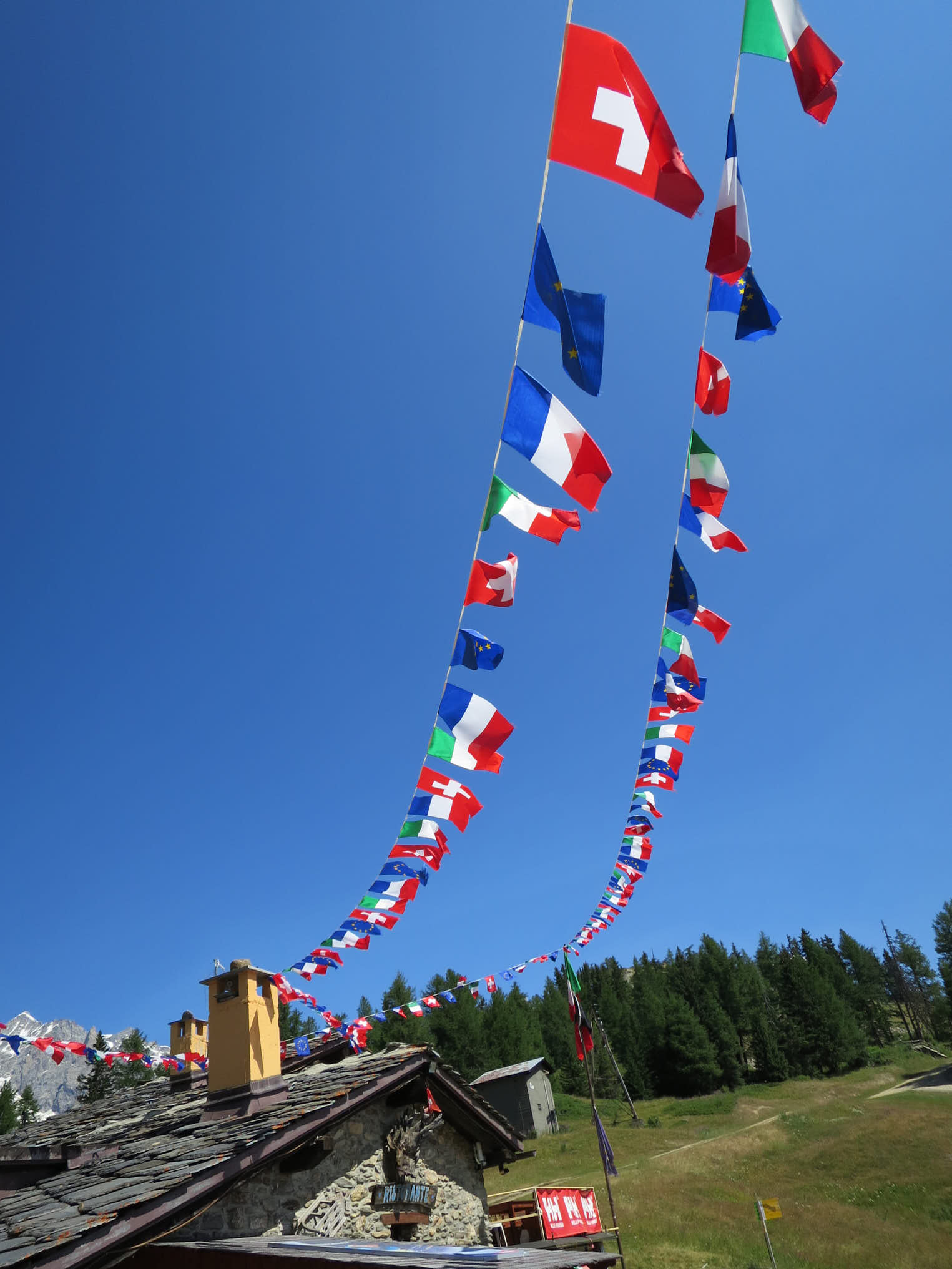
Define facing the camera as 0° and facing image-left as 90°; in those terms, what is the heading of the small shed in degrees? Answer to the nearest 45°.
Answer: approximately 315°

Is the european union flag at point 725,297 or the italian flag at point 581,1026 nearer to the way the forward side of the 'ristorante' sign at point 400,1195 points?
the european union flag

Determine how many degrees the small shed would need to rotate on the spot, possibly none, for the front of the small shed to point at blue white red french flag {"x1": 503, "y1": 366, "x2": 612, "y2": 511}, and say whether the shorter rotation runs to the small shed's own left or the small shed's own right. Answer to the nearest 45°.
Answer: approximately 45° to the small shed's own right

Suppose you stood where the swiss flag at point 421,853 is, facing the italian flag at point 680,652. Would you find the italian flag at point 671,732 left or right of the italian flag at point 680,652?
left

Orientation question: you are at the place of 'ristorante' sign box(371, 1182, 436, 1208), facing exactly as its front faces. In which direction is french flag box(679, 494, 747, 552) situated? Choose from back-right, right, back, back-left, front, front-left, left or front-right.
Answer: front-left

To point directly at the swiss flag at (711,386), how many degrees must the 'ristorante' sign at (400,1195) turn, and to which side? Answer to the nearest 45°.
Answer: approximately 45° to its left

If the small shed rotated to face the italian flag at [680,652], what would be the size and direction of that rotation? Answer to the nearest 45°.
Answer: approximately 45° to its right

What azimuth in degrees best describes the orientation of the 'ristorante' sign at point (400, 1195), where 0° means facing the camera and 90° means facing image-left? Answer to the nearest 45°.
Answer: approximately 0°
